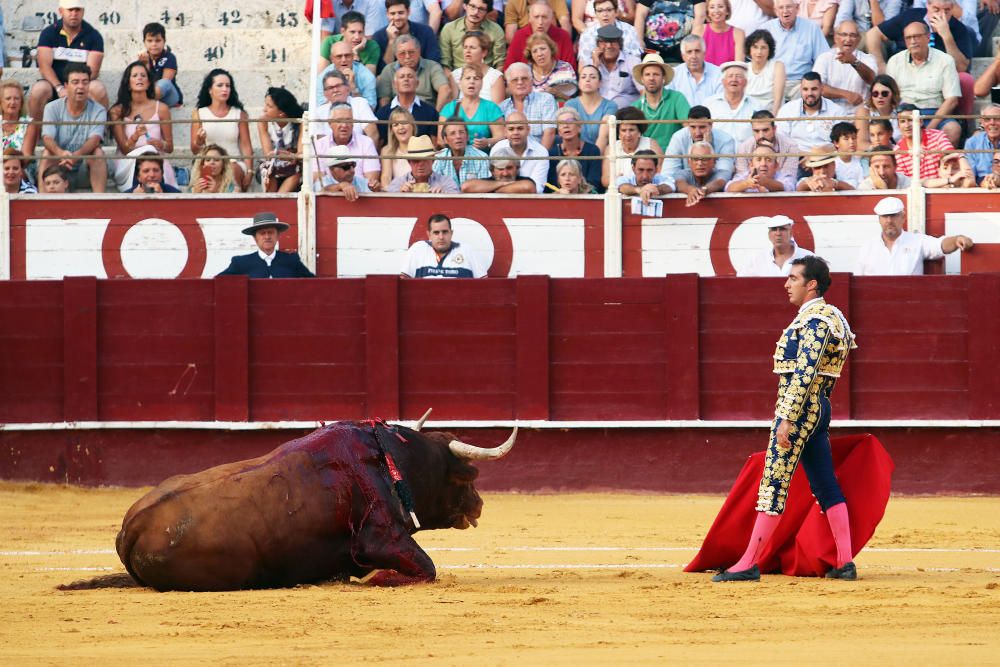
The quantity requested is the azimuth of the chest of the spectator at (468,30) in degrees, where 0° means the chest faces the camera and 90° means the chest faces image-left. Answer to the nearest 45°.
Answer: approximately 0°

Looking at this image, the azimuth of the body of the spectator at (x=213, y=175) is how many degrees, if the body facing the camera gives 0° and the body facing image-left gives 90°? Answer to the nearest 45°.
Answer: approximately 0°

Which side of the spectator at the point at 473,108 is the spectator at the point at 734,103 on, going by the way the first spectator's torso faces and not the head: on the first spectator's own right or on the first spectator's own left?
on the first spectator's own left

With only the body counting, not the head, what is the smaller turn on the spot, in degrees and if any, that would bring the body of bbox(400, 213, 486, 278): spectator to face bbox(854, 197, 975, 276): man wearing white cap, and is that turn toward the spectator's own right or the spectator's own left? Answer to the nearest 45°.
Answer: approximately 90° to the spectator's own left
